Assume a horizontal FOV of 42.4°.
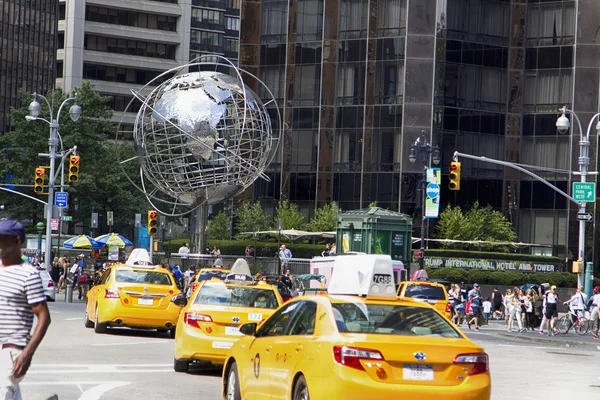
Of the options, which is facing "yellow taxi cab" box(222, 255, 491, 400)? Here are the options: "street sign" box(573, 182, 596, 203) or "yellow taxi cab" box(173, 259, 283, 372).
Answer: the street sign

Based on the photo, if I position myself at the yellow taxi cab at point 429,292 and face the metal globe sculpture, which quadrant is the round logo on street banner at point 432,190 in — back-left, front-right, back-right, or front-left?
front-right

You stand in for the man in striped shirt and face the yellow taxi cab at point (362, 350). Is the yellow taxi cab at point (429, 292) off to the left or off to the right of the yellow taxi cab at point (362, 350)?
left

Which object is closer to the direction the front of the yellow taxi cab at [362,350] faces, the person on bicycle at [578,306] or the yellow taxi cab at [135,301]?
the yellow taxi cab

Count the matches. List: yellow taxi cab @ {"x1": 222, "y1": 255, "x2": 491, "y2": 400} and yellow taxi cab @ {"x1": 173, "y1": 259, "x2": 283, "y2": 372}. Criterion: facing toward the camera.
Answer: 0

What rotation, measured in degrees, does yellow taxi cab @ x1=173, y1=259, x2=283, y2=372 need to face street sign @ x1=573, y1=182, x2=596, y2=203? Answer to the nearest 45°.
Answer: approximately 45° to its right

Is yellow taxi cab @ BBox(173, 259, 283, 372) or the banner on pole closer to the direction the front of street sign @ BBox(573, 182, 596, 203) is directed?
the yellow taxi cab

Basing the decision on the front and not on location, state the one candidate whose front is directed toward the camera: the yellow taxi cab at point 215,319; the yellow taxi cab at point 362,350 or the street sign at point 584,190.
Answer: the street sign

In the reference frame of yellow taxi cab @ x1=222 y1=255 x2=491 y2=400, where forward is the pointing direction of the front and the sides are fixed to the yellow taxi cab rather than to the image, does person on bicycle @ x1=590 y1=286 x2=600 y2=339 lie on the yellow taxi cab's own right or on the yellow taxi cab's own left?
on the yellow taxi cab's own right

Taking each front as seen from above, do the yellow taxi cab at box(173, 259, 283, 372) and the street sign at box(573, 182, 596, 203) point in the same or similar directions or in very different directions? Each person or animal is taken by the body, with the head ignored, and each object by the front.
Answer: very different directions

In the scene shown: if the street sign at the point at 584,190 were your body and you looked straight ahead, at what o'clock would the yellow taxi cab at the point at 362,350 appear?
The yellow taxi cab is roughly at 12 o'clock from the street sign.

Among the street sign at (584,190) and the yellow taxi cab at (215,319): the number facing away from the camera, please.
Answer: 1

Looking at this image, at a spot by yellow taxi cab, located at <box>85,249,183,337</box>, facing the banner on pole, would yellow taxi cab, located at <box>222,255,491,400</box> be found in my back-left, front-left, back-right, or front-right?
back-right

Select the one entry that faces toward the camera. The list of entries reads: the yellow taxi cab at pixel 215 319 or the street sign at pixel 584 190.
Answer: the street sign

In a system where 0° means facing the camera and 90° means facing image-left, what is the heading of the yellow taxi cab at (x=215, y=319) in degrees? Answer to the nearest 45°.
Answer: approximately 180°

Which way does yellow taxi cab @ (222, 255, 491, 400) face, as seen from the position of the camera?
facing away from the viewer and to the left of the viewer

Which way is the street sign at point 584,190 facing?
toward the camera

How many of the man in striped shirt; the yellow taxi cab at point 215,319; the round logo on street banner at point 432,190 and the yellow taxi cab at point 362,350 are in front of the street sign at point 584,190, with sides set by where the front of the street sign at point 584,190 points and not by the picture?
3

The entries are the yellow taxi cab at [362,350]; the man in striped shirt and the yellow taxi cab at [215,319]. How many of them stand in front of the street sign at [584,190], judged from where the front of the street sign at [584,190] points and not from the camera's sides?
3

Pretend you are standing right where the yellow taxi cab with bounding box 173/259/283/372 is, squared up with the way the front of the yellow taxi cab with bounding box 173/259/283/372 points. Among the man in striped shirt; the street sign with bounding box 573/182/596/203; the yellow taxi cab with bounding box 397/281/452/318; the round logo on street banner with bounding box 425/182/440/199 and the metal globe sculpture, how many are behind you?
1

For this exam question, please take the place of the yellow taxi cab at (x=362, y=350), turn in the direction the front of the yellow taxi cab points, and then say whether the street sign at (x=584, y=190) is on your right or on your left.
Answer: on your right
